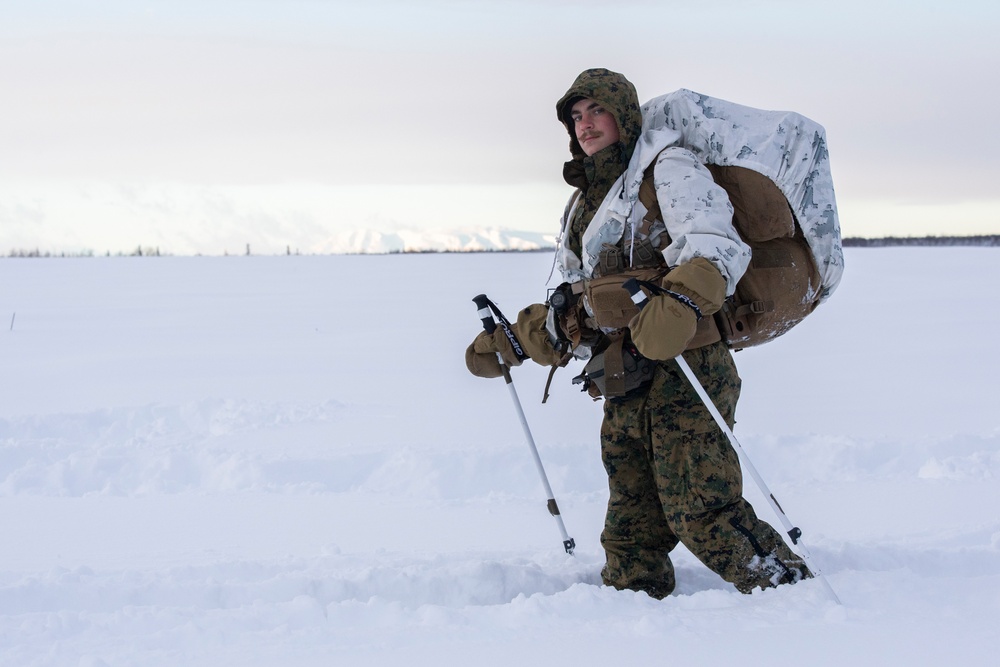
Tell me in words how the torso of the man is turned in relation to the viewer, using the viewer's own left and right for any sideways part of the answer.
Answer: facing the viewer and to the left of the viewer
